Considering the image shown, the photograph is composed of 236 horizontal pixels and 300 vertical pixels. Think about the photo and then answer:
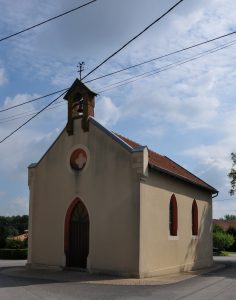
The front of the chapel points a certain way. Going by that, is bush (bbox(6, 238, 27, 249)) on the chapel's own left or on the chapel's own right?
on the chapel's own right

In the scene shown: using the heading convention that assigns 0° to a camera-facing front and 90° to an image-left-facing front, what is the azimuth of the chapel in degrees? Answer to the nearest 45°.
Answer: approximately 45°

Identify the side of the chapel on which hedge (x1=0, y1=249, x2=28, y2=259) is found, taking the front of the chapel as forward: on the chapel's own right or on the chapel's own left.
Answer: on the chapel's own right
